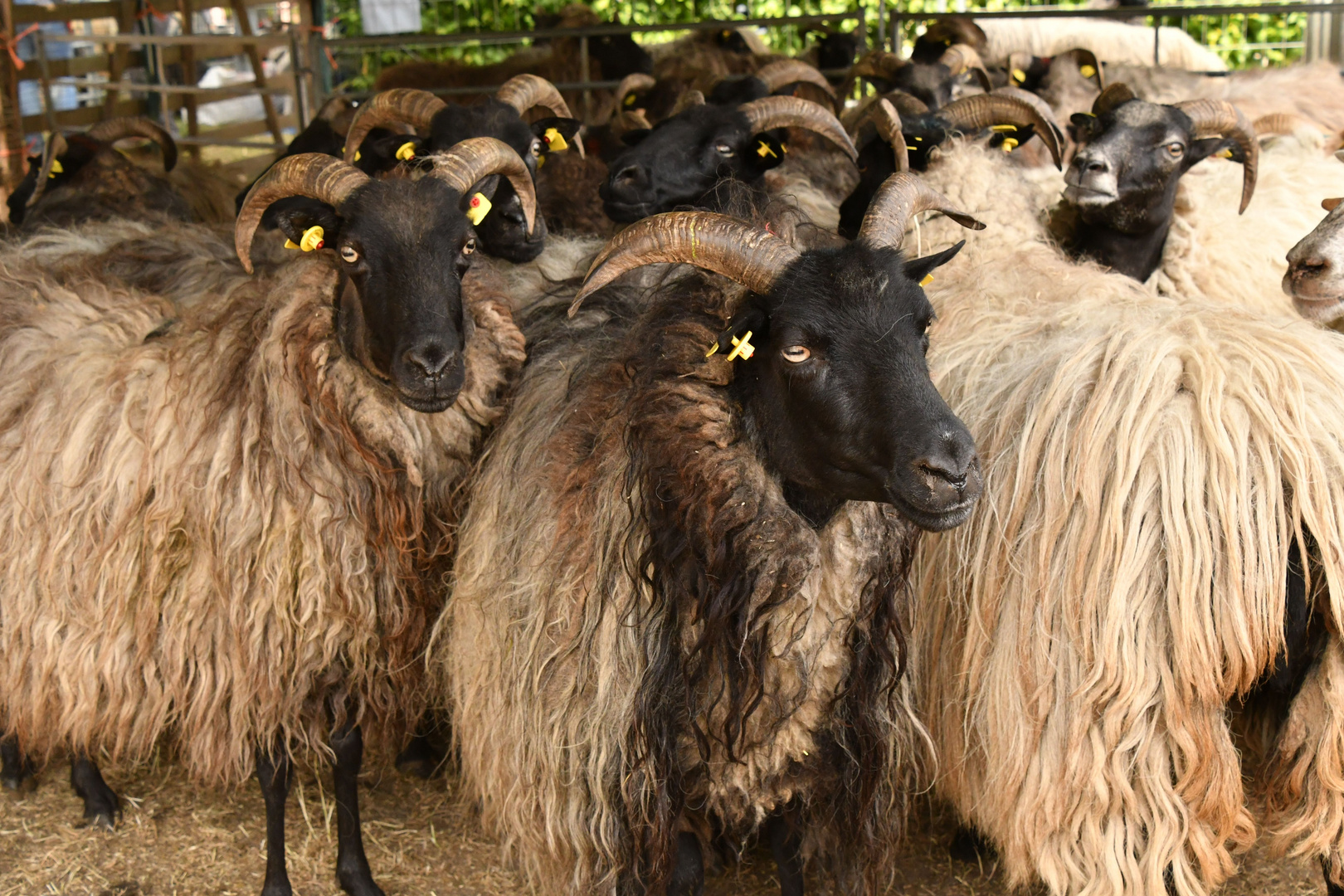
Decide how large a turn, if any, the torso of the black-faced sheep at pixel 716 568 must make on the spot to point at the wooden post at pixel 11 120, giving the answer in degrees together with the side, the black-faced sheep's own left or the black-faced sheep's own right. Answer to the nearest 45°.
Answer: approximately 180°

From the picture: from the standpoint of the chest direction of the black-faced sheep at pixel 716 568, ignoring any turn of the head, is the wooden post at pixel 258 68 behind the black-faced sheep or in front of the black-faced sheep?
behind

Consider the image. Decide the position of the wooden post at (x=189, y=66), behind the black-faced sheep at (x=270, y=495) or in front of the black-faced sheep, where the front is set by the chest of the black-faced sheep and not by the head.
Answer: behind

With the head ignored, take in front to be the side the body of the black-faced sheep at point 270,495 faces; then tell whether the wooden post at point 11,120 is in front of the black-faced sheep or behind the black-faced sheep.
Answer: behind

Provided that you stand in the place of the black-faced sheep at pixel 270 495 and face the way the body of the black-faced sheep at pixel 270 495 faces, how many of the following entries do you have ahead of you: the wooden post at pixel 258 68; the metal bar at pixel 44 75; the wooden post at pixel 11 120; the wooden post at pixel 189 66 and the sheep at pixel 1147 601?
1

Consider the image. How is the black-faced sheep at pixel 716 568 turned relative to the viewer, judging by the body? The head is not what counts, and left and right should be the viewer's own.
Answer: facing the viewer and to the right of the viewer

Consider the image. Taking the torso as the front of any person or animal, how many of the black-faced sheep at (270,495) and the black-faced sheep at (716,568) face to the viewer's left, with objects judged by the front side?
0

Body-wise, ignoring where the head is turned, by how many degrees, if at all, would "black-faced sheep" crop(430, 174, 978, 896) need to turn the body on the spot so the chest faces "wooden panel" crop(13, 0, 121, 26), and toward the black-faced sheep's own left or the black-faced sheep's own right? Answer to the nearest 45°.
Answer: approximately 180°

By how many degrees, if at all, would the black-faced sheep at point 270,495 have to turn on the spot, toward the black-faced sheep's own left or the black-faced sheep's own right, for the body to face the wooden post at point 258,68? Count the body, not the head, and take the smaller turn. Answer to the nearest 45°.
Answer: approximately 135° to the black-faced sheep's own left

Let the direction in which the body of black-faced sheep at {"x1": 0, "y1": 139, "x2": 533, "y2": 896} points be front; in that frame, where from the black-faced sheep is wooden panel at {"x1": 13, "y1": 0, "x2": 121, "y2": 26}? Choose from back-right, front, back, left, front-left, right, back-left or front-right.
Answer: back-left
